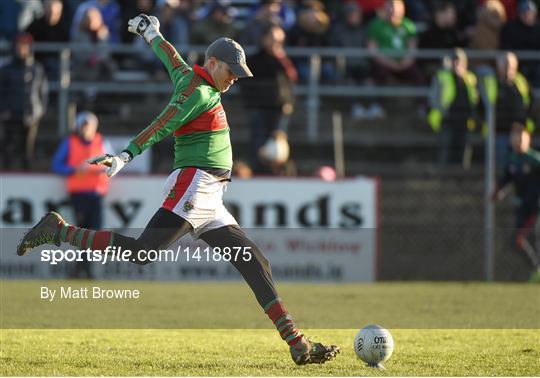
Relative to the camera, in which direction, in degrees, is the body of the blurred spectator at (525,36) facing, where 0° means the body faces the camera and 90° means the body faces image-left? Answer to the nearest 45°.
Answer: approximately 0°

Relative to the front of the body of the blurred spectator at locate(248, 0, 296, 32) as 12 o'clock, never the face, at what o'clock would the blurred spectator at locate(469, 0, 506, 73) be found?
the blurred spectator at locate(469, 0, 506, 73) is roughly at 9 o'clock from the blurred spectator at locate(248, 0, 296, 32).

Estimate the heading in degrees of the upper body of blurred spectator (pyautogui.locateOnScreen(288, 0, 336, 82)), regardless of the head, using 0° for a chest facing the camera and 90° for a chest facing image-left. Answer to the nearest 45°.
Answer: approximately 0°

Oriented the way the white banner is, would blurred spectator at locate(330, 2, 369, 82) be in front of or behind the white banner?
behind

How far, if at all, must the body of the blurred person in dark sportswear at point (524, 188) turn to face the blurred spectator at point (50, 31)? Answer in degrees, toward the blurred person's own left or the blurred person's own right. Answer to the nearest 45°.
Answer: approximately 90° to the blurred person's own right

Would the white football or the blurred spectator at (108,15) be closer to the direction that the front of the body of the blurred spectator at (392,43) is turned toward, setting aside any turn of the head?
the white football

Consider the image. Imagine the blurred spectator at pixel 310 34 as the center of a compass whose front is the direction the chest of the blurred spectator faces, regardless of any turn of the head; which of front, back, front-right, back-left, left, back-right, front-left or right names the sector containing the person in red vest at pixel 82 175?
front-right

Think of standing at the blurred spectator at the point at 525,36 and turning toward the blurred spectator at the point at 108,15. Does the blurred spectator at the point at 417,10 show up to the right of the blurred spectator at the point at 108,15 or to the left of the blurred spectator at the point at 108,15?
right
